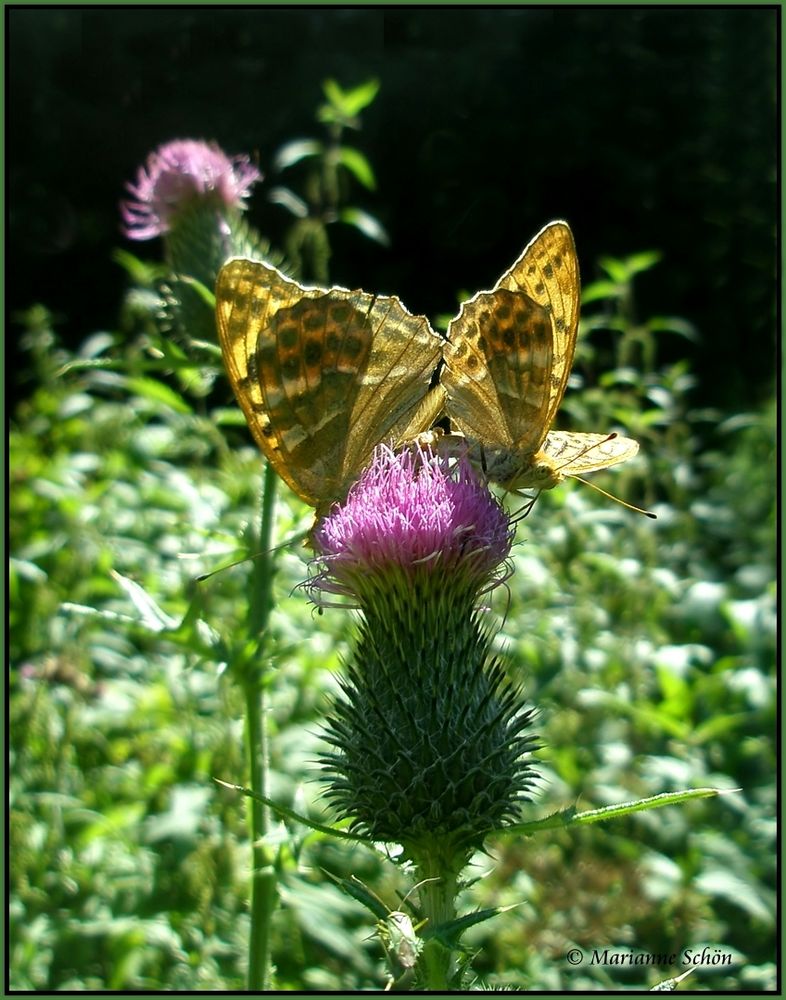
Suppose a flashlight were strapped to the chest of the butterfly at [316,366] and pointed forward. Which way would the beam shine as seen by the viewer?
to the viewer's left
